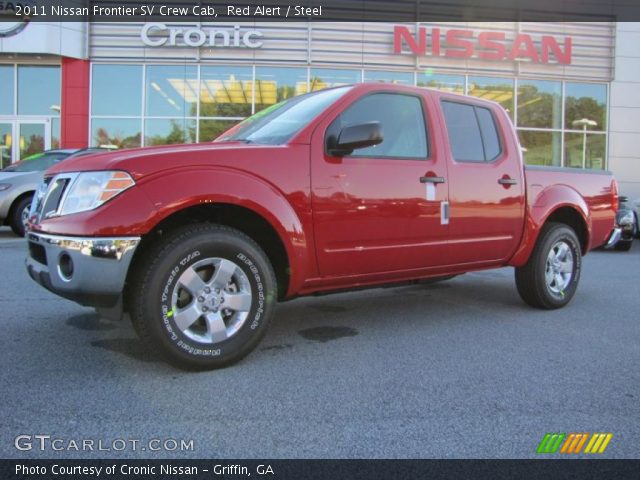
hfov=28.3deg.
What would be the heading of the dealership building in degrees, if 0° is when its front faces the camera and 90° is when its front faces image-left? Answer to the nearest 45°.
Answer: approximately 0°

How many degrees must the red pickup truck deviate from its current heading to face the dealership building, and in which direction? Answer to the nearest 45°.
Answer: approximately 135° to its right

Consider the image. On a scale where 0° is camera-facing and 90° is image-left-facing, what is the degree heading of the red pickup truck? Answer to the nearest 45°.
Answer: approximately 45°

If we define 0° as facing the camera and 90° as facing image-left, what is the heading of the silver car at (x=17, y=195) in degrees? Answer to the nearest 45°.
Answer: approximately 45°

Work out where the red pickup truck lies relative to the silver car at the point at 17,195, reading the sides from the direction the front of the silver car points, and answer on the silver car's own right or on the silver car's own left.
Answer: on the silver car's own left
